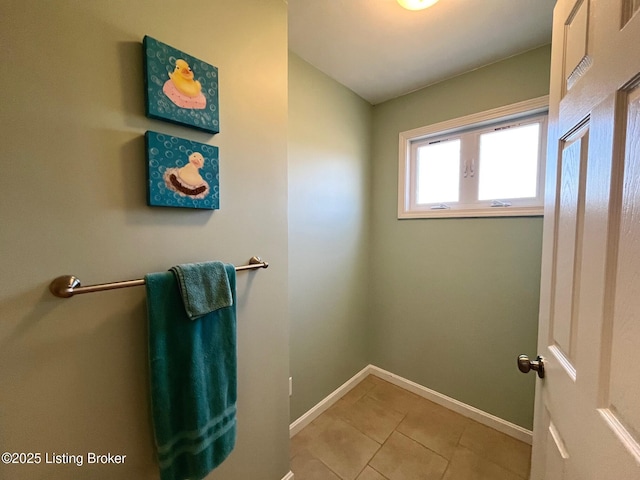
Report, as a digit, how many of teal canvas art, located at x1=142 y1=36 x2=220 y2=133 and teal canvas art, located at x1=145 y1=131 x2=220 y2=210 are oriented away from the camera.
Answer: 0

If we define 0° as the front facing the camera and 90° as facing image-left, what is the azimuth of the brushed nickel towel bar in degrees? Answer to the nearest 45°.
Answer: approximately 315°

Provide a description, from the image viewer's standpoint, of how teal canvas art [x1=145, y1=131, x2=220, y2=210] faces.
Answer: facing the viewer and to the right of the viewer

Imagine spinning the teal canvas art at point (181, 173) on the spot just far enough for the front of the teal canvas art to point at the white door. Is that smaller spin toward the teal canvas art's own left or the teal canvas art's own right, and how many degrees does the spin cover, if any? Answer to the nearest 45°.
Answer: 0° — it already faces it

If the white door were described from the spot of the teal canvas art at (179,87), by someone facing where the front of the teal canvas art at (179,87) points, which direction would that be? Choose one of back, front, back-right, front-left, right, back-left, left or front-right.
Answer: front

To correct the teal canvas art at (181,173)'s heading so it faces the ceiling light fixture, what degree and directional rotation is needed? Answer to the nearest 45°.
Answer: approximately 45° to its left
